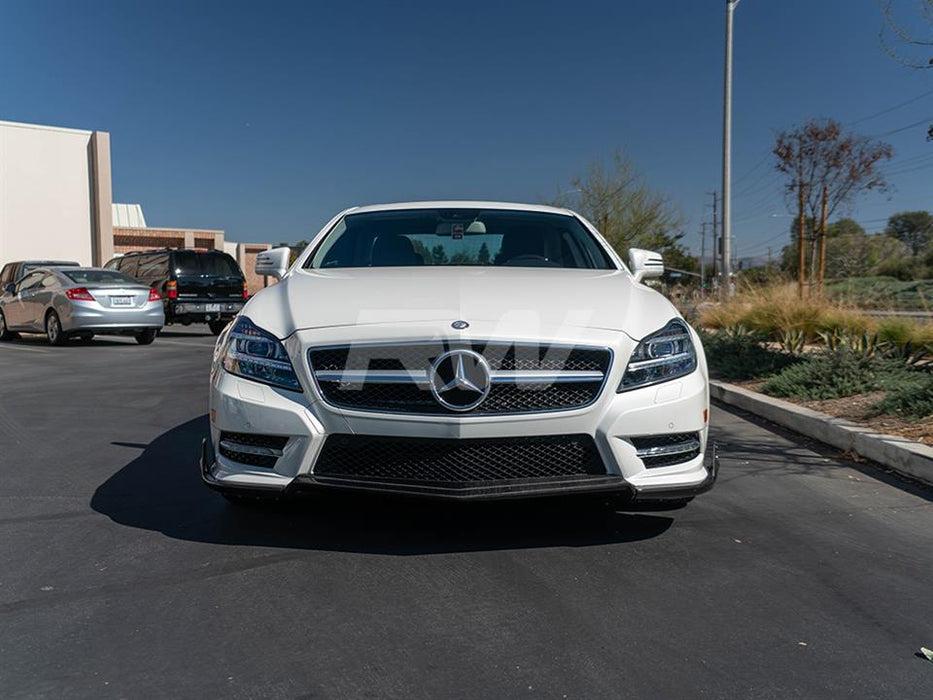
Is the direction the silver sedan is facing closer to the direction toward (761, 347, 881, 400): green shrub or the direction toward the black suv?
the black suv

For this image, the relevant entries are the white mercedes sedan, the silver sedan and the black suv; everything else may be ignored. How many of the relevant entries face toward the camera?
1

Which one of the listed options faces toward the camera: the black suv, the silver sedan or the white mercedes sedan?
the white mercedes sedan

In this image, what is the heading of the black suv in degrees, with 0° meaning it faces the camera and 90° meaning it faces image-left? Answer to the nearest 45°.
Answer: approximately 135°

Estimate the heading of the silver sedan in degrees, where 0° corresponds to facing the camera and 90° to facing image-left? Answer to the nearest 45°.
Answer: approximately 135°

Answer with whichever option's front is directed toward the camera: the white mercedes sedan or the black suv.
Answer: the white mercedes sedan

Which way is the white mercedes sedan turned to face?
toward the camera

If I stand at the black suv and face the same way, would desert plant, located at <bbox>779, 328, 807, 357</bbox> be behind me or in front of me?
behind

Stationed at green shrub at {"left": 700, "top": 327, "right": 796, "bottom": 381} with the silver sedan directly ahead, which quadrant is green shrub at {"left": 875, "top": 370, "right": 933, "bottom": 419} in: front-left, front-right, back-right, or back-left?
back-left

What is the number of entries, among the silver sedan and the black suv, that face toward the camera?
0
